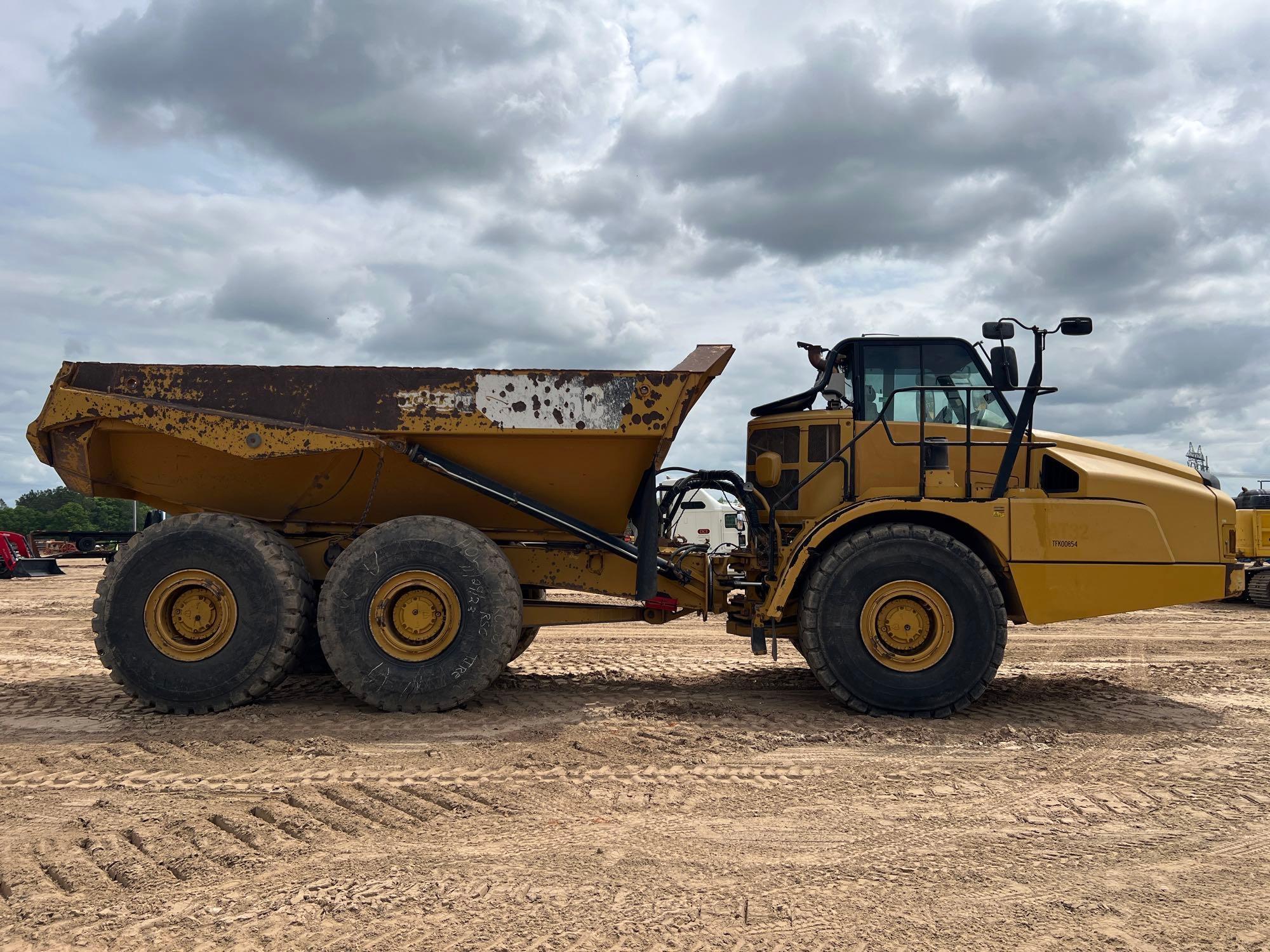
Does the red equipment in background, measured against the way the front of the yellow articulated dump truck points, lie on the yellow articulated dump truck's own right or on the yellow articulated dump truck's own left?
on the yellow articulated dump truck's own left

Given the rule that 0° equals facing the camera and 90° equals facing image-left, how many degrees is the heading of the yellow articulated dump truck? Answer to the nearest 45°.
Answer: approximately 270°
